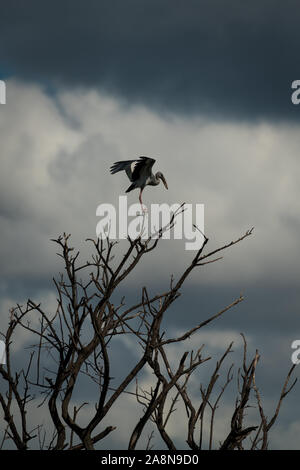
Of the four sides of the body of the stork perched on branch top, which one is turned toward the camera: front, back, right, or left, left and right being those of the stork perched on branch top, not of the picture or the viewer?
right
